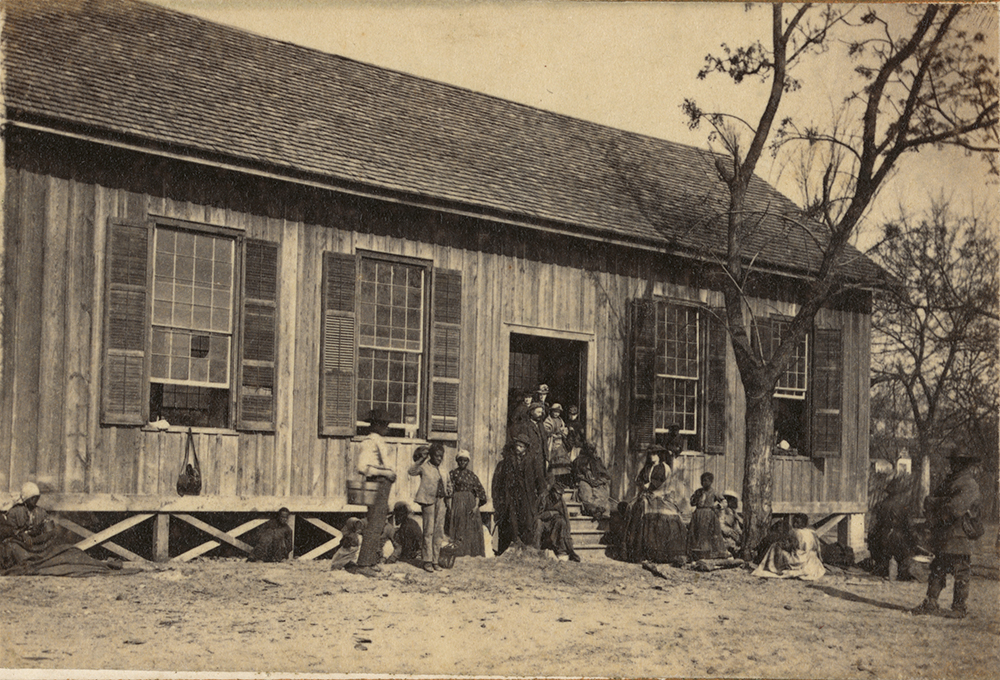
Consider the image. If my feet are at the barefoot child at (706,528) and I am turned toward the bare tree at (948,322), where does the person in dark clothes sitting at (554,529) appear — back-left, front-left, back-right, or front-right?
back-left

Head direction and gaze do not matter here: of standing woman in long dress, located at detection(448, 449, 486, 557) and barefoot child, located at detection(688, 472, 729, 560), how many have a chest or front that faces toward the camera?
2
